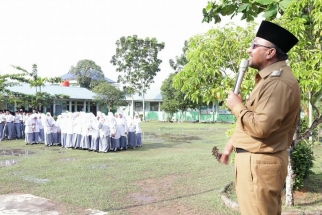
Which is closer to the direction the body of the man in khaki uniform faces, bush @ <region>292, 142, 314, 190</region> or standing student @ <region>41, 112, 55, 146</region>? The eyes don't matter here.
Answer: the standing student

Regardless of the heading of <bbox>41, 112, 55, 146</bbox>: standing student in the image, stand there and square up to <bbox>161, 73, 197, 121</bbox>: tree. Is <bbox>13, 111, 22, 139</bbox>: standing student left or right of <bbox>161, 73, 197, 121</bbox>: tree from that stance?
left

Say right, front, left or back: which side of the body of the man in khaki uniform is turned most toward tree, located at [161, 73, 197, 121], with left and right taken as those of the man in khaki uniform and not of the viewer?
right

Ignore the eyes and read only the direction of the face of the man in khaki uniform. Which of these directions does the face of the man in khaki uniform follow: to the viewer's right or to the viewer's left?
to the viewer's left

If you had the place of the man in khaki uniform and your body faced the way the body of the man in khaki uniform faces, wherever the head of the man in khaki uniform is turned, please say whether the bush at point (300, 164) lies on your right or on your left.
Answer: on your right

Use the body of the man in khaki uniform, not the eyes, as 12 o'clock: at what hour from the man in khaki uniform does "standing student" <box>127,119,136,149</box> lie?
The standing student is roughly at 2 o'clock from the man in khaki uniform.

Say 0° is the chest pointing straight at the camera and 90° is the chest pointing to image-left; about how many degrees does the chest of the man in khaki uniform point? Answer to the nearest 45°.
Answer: approximately 90°
